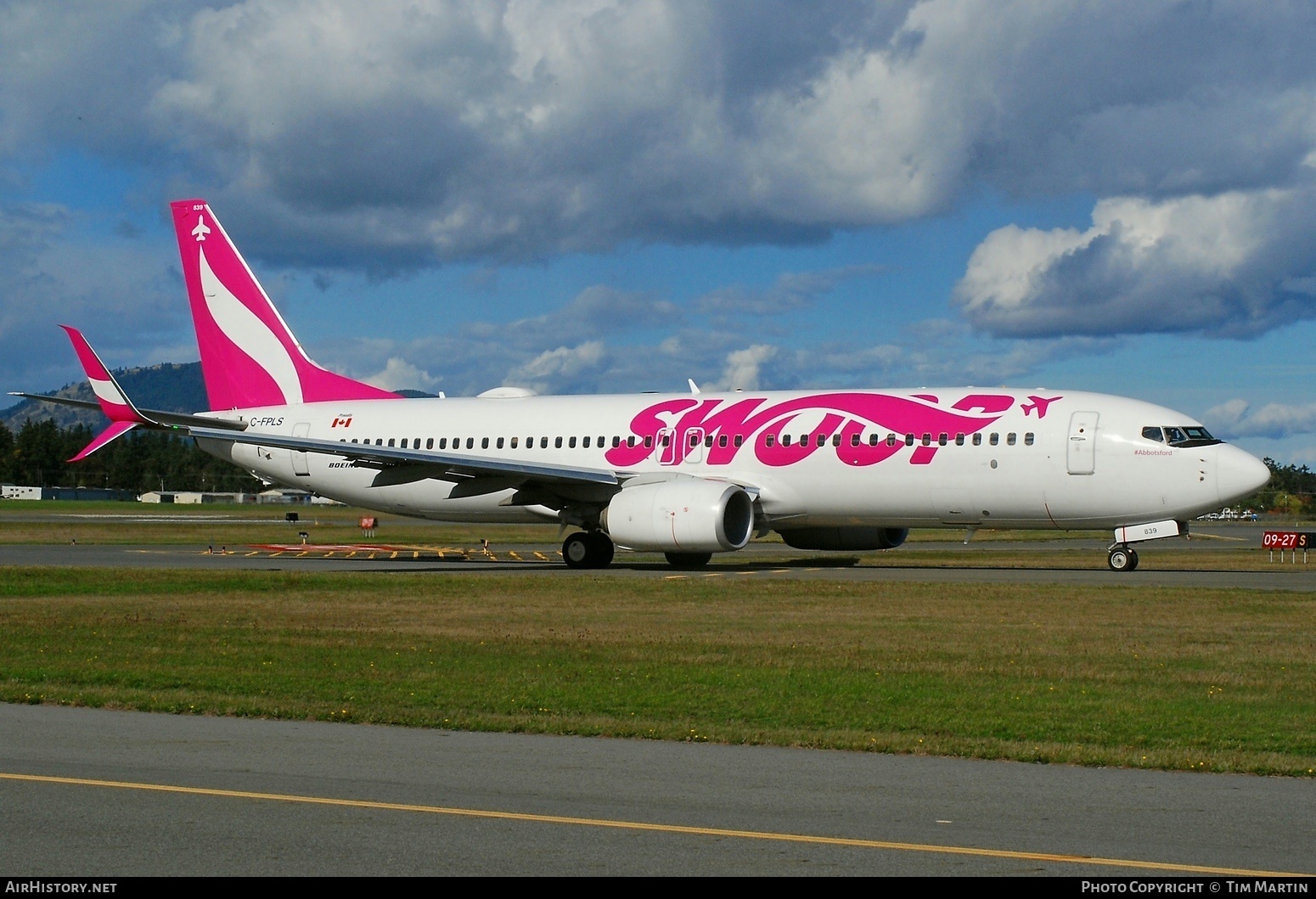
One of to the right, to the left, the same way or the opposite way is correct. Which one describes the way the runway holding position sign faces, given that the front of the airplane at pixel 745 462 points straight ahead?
to the right

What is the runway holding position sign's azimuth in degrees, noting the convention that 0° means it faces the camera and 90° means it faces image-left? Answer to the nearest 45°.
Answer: approximately 0°

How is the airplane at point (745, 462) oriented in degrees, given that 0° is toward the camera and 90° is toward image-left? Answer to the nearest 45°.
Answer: approximately 315°

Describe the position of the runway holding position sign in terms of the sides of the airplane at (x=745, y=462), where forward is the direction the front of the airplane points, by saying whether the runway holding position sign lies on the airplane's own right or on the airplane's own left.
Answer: on the airplane's own left

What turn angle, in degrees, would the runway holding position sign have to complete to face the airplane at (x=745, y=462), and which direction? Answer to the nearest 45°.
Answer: approximately 45° to its right

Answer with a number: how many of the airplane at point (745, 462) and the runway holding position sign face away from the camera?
0
